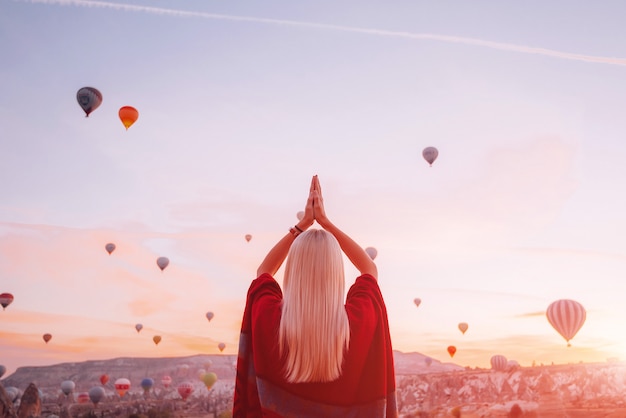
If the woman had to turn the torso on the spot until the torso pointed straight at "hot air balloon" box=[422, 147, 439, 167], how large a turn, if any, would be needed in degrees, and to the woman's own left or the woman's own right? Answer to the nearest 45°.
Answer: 0° — they already face it

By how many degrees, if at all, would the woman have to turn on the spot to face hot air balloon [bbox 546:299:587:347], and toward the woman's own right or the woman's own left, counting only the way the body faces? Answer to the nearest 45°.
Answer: approximately 45° to the woman's own right

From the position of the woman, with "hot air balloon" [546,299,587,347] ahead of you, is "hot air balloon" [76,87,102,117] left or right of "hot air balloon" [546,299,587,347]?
left

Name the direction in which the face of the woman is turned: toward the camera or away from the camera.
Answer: away from the camera

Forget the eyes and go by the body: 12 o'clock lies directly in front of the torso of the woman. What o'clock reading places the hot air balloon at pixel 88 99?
The hot air balloon is roughly at 11 o'clock from the woman.

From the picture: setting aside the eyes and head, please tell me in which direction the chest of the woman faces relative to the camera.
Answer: away from the camera

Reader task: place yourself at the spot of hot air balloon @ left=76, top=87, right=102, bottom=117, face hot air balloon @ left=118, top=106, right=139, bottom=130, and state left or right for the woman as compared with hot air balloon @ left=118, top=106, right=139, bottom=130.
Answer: right
